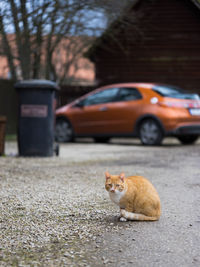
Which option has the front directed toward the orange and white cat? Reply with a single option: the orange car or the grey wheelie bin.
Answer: the grey wheelie bin

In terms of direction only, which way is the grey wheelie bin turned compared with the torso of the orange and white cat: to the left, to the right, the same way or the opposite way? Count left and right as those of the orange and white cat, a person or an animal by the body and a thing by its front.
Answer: to the left

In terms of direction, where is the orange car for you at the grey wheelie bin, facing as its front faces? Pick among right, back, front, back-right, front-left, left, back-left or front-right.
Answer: back-left

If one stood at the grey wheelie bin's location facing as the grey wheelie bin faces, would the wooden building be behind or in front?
behind

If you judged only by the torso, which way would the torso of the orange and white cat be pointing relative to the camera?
to the viewer's left

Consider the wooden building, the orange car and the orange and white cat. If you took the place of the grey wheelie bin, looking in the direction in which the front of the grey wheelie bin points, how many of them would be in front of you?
1

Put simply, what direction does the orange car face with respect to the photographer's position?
facing away from the viewer and to the left of the viewer

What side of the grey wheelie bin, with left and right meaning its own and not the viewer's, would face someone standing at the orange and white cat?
front

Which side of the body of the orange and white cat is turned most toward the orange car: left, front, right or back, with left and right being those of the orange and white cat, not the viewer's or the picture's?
right
